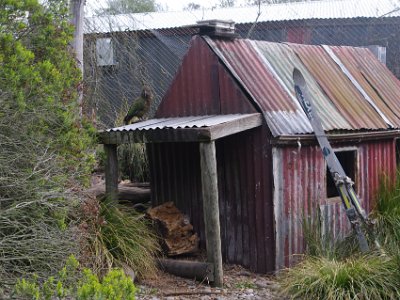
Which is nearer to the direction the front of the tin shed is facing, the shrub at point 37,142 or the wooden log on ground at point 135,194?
the shrub

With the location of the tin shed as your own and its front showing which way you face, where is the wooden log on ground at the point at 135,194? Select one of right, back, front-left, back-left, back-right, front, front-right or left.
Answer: right

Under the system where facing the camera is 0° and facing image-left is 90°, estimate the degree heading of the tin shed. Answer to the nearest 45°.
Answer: approximately 45°

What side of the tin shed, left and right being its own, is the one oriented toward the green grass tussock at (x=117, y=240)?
front

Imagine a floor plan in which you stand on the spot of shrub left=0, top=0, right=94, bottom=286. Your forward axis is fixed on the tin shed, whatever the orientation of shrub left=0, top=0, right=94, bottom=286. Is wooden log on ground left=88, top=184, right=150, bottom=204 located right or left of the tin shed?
left

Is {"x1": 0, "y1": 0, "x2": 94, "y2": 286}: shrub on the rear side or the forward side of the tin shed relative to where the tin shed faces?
on the forward side
